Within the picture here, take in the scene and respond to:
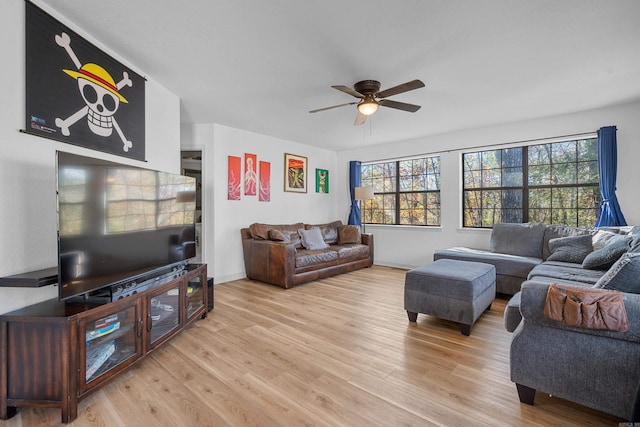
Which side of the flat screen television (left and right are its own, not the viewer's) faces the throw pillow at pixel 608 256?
front

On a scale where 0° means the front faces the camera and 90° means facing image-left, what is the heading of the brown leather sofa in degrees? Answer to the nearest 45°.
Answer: approximately 315°

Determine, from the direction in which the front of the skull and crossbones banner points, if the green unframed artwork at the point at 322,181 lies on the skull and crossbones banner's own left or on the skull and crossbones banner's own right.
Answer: on the skull and crossbones banner's own left

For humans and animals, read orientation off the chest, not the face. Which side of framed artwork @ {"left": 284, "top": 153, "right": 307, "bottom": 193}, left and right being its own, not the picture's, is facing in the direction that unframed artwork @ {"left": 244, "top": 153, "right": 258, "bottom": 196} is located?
right

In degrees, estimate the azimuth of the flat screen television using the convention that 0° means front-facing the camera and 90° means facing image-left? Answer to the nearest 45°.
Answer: approximately 315°
